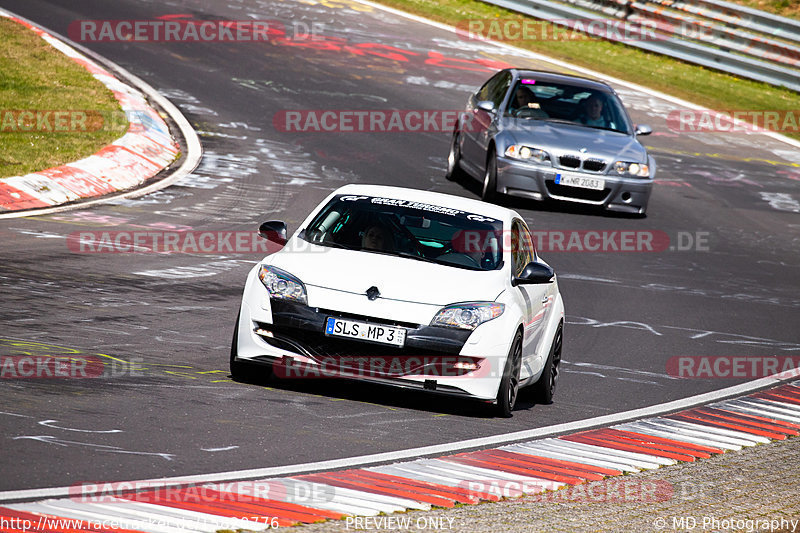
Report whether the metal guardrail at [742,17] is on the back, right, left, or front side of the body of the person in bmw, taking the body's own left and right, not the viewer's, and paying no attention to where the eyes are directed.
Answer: back

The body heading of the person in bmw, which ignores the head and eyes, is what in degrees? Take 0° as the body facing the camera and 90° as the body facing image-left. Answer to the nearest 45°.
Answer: approximately 0°

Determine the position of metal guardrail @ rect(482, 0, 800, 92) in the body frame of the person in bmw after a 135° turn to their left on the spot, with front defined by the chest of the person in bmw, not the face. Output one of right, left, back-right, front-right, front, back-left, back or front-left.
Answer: front-left

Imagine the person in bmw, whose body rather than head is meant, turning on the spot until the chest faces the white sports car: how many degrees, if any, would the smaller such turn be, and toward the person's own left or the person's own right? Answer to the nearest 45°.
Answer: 0° — they already face it
